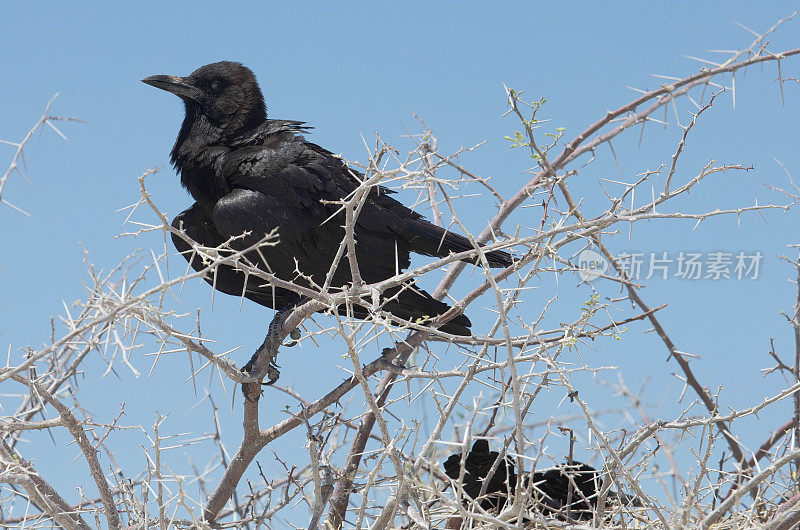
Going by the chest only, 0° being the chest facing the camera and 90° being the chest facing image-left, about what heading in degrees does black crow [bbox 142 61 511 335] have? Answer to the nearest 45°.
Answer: approximately 90°
